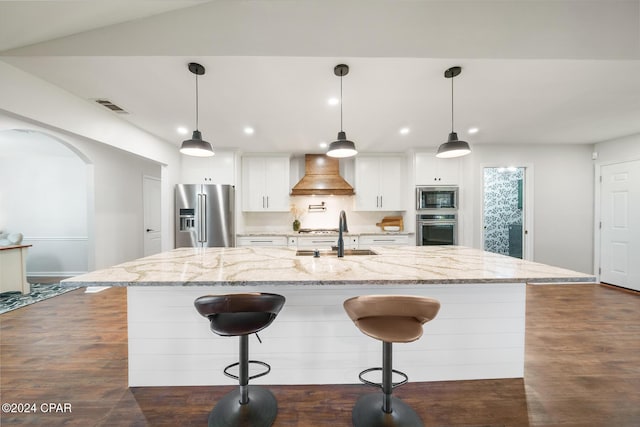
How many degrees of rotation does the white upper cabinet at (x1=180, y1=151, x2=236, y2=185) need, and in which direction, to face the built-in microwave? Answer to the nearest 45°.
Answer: approximately 45° to its left

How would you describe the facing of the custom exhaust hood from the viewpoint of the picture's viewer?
facing the viewer

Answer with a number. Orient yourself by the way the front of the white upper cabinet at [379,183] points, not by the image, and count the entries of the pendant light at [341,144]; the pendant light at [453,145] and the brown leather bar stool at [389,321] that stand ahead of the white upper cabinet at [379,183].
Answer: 3

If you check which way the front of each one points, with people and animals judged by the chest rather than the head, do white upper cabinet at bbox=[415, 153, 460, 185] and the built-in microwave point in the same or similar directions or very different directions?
same or similar directions

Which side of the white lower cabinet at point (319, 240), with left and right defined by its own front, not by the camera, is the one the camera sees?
front

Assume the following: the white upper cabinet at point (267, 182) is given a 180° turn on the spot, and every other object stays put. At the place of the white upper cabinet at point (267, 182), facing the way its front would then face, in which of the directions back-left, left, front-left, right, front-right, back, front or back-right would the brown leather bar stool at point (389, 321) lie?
back

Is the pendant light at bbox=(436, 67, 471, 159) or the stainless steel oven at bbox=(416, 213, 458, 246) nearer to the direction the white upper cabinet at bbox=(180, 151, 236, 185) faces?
the pendant light

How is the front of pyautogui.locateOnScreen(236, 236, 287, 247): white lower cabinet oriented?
toward the camera

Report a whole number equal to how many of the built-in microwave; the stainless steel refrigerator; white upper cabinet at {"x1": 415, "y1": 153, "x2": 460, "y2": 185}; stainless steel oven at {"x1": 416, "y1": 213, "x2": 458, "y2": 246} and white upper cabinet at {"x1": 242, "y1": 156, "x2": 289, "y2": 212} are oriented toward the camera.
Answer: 5

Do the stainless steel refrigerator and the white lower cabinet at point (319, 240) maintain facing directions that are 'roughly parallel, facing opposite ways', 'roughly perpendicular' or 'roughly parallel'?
roughly parallel

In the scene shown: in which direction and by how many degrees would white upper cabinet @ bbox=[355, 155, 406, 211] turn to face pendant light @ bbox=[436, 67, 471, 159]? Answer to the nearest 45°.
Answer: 0° — it already faces it

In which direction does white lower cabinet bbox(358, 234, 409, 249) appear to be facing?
toward the camera

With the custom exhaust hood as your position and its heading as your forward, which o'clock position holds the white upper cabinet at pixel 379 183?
The white upper cabinet is roughly at 9 o'clock from the custom exhaust hood.
